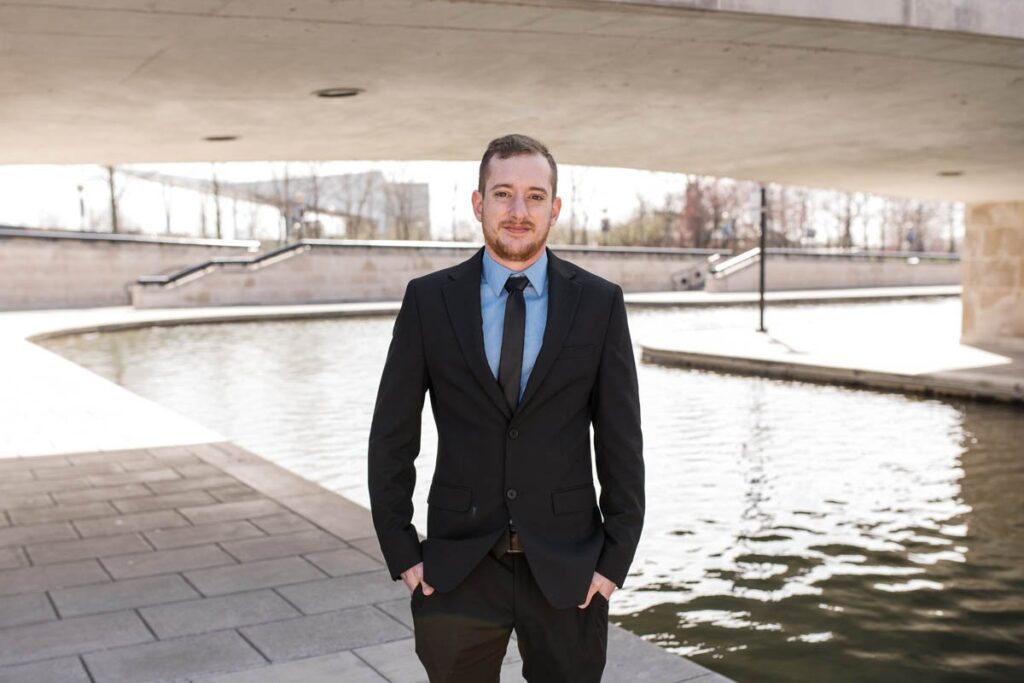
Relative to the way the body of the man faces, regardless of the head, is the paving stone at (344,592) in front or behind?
behind

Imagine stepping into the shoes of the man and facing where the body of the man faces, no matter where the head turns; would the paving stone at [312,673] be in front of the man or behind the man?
behind

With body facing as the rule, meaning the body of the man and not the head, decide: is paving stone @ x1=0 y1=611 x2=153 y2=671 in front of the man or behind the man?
behind

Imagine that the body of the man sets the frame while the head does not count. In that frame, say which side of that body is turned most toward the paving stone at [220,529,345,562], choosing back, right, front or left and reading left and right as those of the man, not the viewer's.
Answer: back

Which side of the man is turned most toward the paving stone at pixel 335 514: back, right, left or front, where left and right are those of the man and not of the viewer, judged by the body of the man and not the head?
back

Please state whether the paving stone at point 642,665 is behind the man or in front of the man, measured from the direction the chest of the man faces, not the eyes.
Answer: behind

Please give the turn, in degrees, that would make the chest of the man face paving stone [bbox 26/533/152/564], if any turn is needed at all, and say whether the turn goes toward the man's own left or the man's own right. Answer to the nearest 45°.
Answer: approximately 135° to the man's own right

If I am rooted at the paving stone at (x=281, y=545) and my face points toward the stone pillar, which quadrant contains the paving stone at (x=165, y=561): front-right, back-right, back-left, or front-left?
back-left

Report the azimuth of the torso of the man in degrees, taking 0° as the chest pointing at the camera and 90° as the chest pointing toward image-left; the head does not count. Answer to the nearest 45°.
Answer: approximately 0°

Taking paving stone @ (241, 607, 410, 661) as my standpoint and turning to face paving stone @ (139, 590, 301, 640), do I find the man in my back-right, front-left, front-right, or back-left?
back-left

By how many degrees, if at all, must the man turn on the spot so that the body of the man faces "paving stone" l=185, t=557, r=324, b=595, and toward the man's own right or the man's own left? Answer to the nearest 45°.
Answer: approximately 135° to the man's own right
